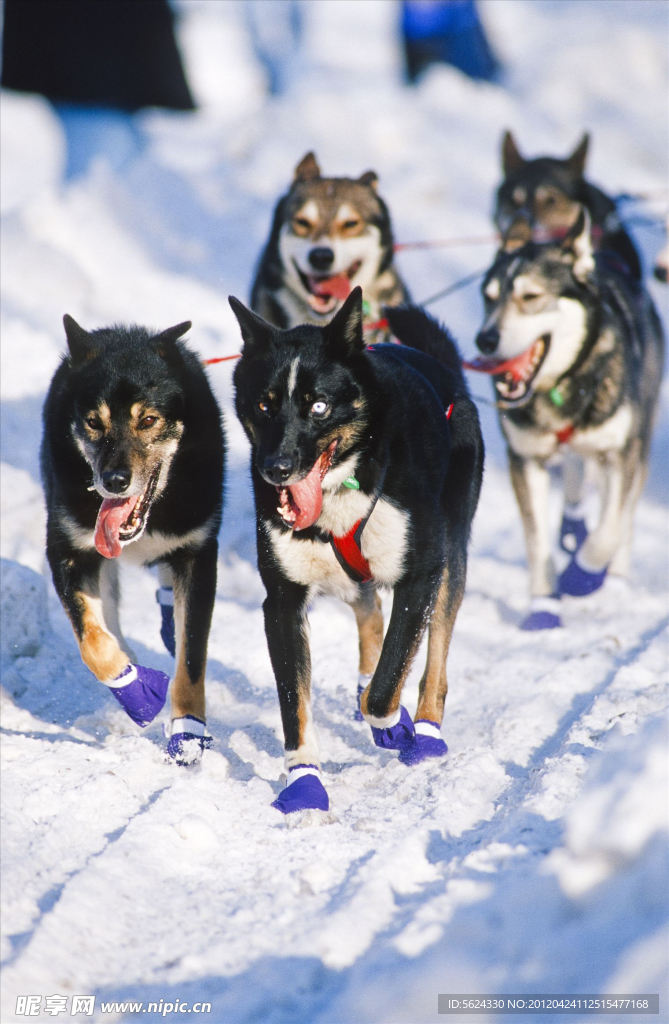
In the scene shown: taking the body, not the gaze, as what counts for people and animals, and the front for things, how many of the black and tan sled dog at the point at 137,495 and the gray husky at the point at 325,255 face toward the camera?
2

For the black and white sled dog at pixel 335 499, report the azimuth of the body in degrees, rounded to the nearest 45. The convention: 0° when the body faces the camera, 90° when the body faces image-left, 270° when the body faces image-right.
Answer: approximately 45°

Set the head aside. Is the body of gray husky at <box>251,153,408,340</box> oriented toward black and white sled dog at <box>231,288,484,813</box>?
yes

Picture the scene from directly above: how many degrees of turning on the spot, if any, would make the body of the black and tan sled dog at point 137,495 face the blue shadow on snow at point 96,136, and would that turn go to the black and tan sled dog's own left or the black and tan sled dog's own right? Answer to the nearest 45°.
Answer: approximately 180°

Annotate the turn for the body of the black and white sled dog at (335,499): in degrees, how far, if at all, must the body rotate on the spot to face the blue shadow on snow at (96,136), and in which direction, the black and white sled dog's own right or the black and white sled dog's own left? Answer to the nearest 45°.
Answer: approximately 135° to the black and white sled dog's own right

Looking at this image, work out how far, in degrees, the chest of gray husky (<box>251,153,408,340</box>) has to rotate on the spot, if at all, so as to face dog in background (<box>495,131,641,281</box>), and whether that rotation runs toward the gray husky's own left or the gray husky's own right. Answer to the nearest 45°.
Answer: approximately 135° to the gray husky's own left

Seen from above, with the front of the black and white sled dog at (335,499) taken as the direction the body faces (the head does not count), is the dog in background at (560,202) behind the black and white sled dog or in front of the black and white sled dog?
behind

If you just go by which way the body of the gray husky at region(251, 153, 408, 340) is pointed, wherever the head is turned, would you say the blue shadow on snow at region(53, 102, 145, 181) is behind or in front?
behind
